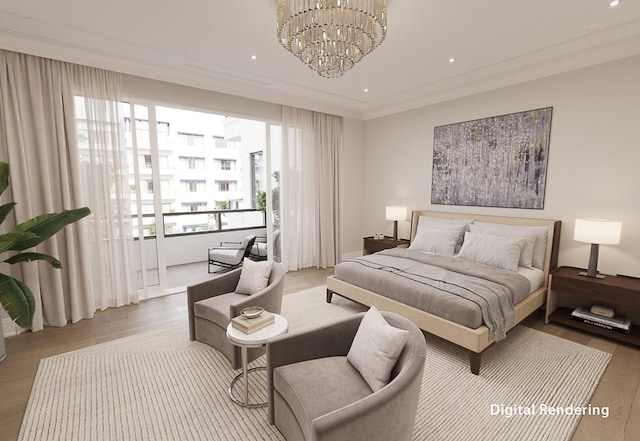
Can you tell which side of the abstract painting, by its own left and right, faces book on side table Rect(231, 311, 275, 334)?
front

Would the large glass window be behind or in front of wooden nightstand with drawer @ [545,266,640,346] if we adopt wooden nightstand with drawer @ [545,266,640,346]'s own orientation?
in front

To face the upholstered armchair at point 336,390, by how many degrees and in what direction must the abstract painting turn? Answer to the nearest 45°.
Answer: approximately 45° to its left

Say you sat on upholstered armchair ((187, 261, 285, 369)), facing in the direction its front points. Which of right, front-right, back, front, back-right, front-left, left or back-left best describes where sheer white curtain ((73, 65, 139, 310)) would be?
right

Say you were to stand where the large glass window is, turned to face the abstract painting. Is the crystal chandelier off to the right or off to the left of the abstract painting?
right

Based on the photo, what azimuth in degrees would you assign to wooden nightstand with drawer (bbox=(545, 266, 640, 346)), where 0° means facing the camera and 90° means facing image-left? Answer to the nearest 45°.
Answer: approximately 45°

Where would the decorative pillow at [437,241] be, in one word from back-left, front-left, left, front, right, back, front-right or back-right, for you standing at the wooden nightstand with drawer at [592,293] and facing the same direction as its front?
front-right

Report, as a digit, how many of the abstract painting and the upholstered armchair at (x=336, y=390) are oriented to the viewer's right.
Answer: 0

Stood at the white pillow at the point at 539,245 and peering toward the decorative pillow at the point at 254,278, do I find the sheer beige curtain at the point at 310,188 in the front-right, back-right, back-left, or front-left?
front-right

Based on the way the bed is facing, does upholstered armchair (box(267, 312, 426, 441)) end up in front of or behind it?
in front

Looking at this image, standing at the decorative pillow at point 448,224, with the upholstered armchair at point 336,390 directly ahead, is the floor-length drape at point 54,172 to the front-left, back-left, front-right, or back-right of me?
front-right

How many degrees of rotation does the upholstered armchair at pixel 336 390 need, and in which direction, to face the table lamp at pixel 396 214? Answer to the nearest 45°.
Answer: approximately 135° to its right

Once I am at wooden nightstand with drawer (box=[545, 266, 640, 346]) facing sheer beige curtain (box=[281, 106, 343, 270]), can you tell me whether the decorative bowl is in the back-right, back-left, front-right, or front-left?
front-left

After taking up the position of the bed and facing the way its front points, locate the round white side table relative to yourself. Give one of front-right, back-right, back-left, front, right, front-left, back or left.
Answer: front
